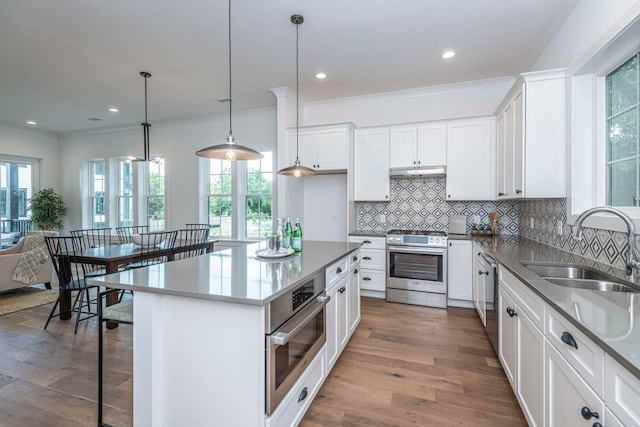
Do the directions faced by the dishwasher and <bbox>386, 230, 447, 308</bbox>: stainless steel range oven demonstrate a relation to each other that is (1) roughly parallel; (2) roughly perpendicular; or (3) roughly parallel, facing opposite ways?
roughly perpendicular

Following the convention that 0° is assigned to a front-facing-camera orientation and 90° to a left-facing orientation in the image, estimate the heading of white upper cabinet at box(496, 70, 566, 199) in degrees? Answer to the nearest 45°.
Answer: approximately 90°

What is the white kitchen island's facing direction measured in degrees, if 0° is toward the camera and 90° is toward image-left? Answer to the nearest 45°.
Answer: approximately 315°

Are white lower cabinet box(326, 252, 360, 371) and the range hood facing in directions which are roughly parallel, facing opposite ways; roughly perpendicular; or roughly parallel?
roughly perpendicular

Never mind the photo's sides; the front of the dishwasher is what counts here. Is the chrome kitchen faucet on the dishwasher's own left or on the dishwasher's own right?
on the dishwasher's own left

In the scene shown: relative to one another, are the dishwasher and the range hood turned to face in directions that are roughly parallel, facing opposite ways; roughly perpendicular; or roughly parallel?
roughly perpendicular

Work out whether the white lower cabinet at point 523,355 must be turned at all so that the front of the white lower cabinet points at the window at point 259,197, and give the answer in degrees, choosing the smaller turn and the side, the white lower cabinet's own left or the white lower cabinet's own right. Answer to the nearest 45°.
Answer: approximately 45° to the white lower cabinet's own right

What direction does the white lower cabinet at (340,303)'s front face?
to the viewer's right

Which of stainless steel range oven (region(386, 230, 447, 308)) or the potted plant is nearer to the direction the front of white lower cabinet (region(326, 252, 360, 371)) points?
the stainless steel range oven

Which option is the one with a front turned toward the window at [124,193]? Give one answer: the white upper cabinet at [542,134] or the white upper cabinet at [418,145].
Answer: the white upper cabinet at [542,134]

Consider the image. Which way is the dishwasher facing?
to the viewer's left

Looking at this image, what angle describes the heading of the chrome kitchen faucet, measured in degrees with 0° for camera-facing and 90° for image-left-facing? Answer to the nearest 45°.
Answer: approximately 90°
